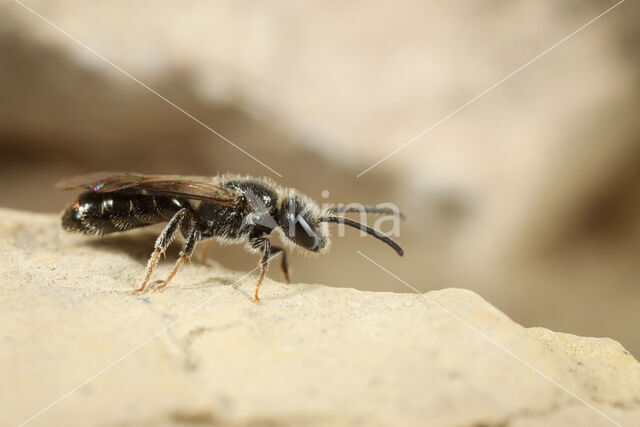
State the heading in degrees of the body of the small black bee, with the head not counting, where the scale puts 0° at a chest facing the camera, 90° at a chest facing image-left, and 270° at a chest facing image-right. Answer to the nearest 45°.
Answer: approximately 270°
